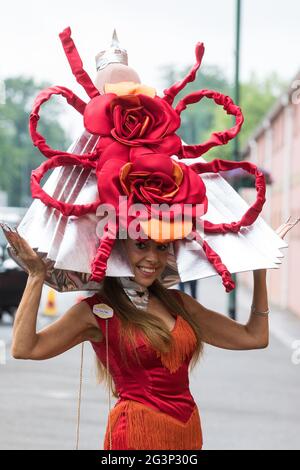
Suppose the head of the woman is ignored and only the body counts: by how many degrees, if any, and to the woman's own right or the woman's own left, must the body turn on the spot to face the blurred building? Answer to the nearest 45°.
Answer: approximately 135° to the woman's own left

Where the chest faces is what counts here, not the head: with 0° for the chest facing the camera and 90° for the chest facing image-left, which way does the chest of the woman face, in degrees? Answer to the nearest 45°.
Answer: approximately 315°
